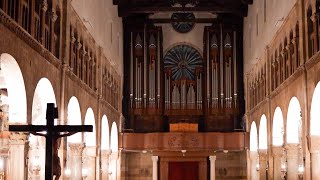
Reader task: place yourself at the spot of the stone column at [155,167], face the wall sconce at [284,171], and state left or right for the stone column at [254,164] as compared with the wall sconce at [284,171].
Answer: left

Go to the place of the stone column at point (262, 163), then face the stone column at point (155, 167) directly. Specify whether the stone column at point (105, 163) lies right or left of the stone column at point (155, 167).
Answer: left

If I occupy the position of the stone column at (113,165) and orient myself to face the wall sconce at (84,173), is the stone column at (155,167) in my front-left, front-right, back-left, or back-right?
back-left

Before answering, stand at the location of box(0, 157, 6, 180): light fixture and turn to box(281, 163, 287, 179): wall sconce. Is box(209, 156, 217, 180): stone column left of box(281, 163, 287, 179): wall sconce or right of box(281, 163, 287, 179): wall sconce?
left

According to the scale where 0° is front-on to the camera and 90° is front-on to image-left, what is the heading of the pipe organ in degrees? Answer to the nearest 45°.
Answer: approximately 0°

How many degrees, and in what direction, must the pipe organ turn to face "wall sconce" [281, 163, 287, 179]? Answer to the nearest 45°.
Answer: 0° — it already faces it

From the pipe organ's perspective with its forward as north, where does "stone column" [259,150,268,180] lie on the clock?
The stone column is roughly at 11 o'clock from the pipe organ.

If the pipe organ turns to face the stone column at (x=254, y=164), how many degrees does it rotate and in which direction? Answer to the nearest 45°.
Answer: approximately 45° to its left

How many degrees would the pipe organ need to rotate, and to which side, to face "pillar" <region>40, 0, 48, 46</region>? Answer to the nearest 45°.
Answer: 0° — it already faces it
